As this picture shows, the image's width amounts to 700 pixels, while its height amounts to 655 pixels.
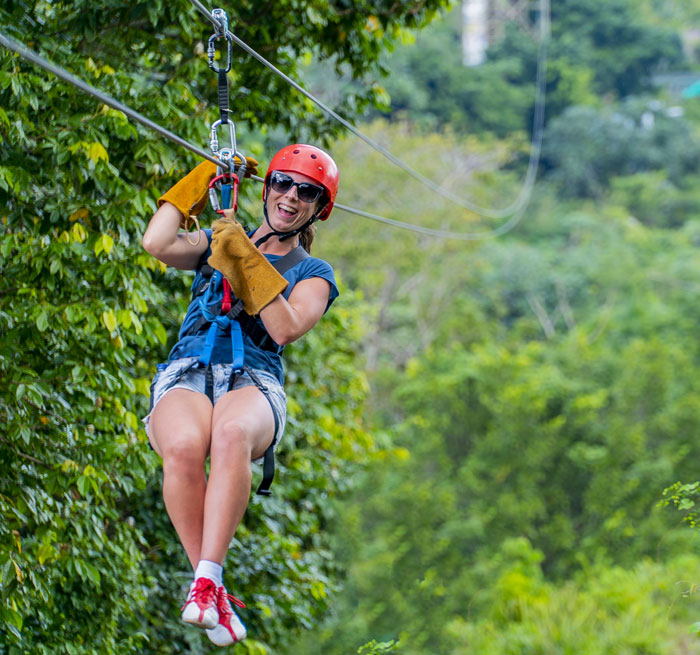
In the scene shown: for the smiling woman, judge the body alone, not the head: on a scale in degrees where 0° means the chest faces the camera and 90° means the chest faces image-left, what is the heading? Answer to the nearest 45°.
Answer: approximately 0°
